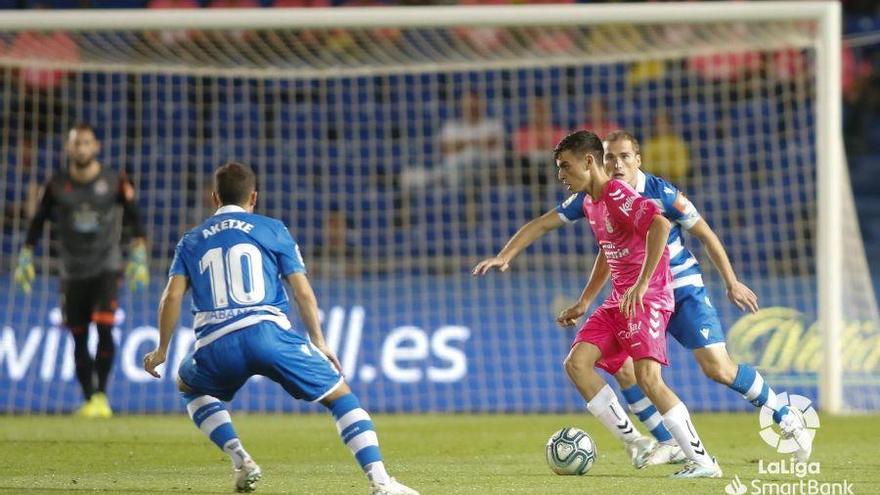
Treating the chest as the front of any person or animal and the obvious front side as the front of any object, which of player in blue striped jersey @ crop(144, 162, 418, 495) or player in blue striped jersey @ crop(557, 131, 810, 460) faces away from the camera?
player in blue striped jersey @ crop(144, 162, 418, 495)

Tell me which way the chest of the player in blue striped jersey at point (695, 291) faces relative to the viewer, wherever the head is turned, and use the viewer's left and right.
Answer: facing the viewer and to the left of the viewer

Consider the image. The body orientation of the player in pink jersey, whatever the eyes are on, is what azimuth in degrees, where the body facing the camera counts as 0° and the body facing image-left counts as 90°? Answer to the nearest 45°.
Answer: approximately 45°

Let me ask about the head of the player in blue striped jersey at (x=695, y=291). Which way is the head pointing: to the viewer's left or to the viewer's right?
to the viewer's left

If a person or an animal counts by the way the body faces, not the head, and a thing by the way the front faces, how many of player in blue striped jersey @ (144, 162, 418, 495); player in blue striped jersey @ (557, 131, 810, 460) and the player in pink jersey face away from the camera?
1

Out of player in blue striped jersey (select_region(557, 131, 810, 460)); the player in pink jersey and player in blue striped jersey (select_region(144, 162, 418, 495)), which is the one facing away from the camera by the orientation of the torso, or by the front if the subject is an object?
player in blue striped jersey (select_region(144, 162, 418, 495))

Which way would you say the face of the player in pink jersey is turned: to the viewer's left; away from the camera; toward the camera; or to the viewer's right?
to the viewer's left

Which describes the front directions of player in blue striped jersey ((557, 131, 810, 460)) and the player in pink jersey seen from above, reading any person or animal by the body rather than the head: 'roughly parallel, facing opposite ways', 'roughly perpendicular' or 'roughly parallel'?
roughly parallel

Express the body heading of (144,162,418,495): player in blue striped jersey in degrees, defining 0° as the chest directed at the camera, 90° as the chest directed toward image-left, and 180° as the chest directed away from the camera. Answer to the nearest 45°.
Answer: approximately 180°
